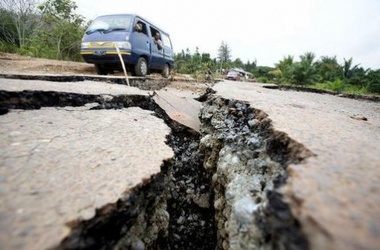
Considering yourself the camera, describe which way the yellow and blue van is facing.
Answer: facing the viewer and to the left of the viewer

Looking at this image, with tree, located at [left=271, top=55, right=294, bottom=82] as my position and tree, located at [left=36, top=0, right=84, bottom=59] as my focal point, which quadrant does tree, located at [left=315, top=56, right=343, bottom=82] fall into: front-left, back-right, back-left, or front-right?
back-left

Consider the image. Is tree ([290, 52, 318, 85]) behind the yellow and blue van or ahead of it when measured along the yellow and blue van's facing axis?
behind

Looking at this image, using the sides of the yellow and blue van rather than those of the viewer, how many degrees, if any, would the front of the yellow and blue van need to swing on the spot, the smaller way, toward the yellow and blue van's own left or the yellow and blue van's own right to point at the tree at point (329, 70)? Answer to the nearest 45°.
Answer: approximately 180°

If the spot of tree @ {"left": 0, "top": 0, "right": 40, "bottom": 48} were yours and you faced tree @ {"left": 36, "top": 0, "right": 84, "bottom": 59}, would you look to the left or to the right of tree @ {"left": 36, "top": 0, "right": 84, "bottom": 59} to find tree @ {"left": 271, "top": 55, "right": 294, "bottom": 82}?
left

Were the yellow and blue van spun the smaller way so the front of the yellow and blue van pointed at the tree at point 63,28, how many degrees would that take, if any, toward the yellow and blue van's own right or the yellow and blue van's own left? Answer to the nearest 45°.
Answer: approximately 135° to the yellow and blue van's own right

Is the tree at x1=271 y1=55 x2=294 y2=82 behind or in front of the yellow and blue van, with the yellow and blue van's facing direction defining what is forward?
behind

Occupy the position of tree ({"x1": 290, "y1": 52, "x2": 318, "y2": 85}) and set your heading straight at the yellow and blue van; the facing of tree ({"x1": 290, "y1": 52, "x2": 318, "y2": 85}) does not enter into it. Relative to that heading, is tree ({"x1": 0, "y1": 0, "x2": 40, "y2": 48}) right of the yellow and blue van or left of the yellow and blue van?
right

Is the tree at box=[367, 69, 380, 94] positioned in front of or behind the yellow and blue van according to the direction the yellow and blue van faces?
behind

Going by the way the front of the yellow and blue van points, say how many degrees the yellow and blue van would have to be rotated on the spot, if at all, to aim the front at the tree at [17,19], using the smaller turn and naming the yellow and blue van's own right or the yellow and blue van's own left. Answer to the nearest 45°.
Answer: approximately 90° to the yellow and blue van's own right
